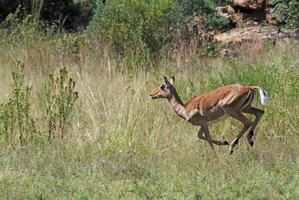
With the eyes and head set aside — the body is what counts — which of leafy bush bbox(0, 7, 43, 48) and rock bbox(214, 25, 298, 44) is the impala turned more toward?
the leafy bush

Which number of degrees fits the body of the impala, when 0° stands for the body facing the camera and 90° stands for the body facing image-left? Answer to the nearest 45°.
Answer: approximately 90°

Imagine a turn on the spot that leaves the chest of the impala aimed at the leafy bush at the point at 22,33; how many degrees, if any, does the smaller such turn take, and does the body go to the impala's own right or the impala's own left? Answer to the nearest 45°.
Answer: approximately 45° to the impala's own right

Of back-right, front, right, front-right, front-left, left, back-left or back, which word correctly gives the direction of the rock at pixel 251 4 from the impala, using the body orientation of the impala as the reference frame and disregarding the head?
right

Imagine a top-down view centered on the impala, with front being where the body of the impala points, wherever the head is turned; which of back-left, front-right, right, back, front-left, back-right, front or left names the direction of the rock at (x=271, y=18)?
right

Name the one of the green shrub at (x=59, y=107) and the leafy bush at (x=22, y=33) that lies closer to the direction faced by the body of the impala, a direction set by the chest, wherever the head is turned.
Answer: the green shrub

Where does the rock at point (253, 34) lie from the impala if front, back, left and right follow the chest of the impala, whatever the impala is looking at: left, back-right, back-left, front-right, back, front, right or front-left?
right

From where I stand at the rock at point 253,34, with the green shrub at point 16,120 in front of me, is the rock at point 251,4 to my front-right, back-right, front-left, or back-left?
back-right
